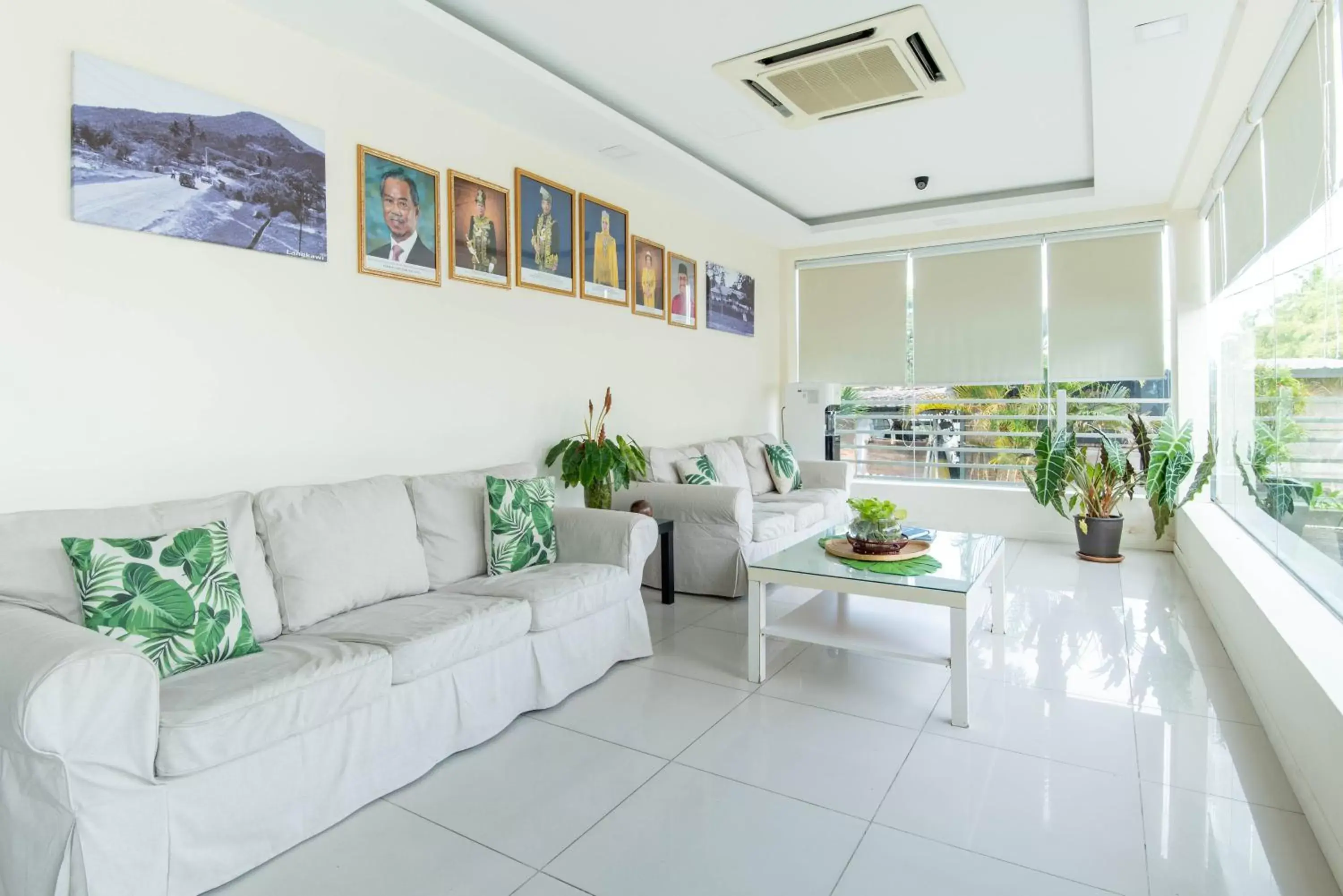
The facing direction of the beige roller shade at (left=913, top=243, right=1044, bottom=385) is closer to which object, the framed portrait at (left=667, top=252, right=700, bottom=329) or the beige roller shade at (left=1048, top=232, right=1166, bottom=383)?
the framed portrait

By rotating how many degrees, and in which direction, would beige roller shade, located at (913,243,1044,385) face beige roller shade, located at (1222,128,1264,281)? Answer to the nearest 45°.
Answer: approximately 45° to its left

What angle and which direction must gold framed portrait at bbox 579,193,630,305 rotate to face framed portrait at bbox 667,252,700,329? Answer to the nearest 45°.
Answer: approximately 90° to its left

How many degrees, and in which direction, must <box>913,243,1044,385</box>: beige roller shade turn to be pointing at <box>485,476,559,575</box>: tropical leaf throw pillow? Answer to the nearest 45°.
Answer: approximately 45° to its right

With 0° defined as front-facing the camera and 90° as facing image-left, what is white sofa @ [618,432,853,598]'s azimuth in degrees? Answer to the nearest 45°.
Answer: approximately 315°

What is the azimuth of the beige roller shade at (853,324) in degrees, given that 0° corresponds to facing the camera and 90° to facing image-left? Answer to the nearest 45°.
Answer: approximately 0°
